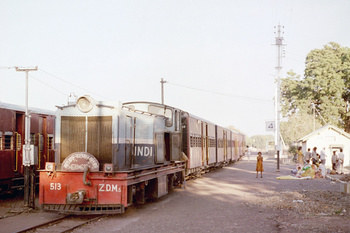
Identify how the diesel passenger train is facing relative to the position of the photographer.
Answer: facing the viewer and to the left of the viewer

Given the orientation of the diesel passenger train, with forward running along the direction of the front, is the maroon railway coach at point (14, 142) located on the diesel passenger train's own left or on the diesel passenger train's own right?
on the diesel passenger train's own right

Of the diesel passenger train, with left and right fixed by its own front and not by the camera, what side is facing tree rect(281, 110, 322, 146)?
back

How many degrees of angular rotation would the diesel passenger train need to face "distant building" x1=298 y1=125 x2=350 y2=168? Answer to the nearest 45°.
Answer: approximately 180°

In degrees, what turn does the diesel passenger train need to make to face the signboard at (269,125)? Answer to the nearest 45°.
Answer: approximately 180°

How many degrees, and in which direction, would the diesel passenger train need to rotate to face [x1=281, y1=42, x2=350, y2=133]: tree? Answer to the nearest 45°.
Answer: approximately 180°
